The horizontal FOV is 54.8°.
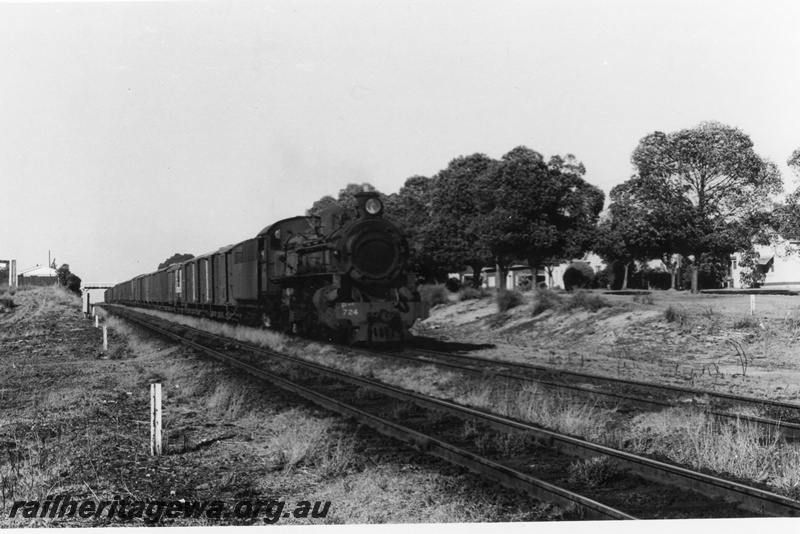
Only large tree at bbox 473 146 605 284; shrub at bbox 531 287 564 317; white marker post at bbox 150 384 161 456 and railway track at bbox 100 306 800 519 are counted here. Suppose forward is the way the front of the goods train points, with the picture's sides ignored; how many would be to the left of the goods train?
2

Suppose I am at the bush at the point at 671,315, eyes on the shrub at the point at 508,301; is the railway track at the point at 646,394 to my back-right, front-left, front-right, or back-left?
back-left

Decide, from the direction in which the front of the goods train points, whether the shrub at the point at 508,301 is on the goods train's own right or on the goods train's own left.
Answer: on the goods train's own left

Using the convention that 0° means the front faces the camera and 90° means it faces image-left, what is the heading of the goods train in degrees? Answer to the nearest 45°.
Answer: approximately 315°

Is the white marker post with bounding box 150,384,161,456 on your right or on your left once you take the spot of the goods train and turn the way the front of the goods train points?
on your right

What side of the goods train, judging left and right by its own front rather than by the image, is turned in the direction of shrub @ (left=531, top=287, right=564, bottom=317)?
left

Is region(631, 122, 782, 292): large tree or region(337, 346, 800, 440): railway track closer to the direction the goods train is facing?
the railway track

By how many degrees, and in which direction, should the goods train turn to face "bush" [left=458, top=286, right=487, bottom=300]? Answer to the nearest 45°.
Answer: approximately 90° to its left

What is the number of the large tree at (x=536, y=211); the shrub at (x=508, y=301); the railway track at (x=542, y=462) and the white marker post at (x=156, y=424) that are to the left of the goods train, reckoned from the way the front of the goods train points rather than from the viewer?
2

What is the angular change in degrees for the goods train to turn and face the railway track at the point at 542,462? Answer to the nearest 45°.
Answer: approximately 45° to its right

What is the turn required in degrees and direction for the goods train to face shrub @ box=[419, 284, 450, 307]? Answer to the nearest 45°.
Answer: approximately 135° to its left
